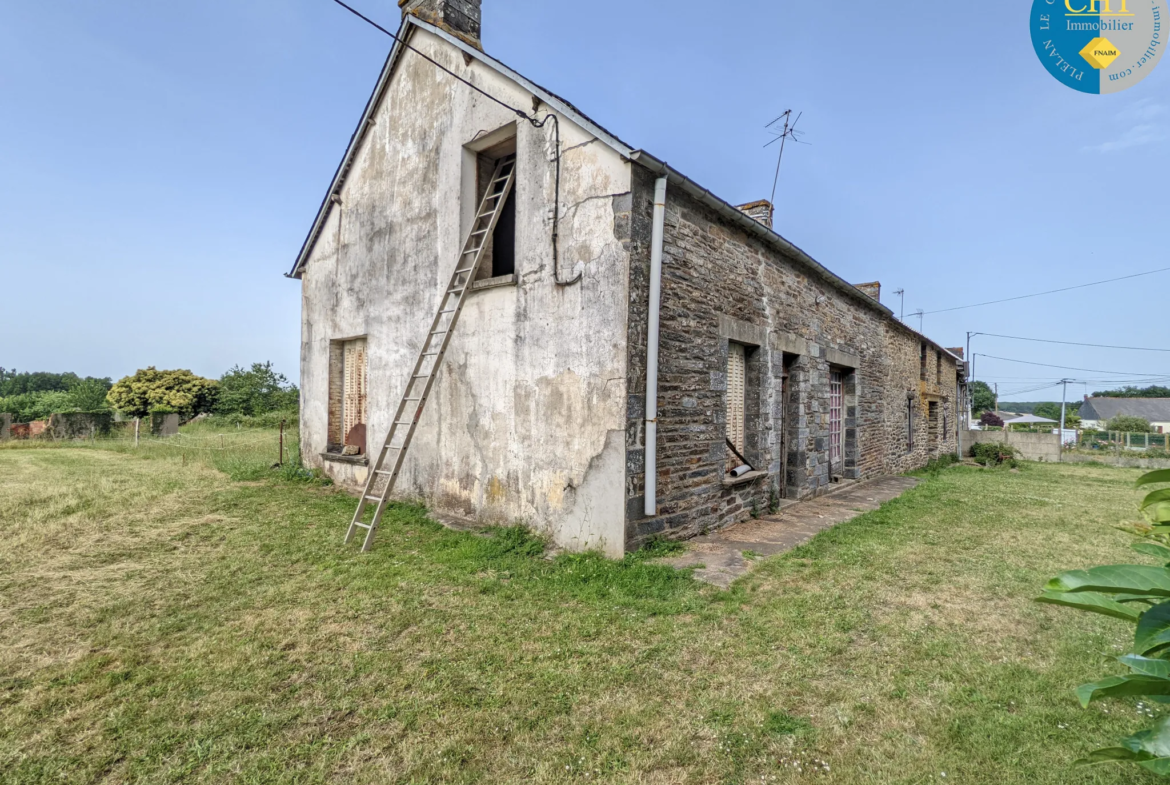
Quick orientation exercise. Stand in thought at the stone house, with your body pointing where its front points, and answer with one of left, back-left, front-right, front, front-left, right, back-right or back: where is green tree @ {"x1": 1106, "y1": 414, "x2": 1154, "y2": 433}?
left

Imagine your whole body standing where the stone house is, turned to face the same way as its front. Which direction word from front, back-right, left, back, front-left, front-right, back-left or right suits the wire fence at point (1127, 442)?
left

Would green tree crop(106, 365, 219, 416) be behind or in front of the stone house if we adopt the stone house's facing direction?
behind

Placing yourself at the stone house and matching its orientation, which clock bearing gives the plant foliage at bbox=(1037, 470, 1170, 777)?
The plant foliage is roughly at 1 o'clock from the stone house.

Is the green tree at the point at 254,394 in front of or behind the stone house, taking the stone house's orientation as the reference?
behind

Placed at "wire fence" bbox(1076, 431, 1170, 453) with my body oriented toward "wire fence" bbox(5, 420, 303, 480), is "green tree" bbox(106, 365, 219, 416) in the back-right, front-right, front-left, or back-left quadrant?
front-right

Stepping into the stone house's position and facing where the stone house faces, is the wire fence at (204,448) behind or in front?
behind

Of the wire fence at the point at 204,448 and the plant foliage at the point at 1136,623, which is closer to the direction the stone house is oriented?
the plant foliage

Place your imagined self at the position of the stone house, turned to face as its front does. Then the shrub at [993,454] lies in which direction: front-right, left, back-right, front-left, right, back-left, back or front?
left
